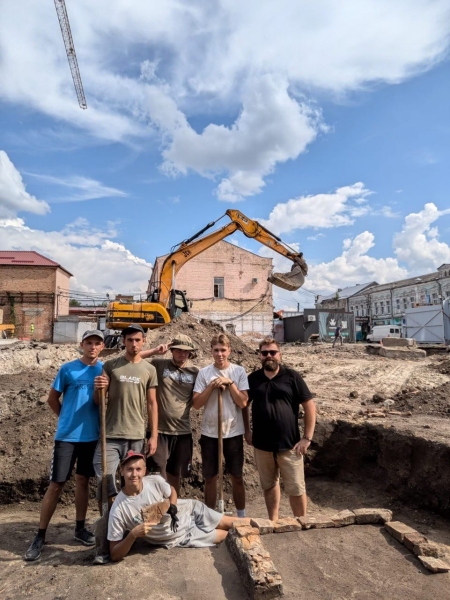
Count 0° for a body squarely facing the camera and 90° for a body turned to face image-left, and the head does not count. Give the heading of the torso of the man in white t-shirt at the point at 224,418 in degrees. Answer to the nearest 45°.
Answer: approximately 0°

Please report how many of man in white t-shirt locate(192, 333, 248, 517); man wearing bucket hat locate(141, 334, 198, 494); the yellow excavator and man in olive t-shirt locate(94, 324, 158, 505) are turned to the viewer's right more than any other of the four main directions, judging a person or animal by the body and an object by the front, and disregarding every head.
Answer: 1

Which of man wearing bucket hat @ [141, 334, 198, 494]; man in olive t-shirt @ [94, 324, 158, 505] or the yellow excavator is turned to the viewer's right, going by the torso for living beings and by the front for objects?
the yellow excavator

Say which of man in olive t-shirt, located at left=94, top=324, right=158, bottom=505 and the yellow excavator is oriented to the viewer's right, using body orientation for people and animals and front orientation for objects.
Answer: the yellow excavator

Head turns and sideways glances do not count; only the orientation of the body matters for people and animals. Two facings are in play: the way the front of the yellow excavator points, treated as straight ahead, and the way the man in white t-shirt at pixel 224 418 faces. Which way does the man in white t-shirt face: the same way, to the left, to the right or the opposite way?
to the right

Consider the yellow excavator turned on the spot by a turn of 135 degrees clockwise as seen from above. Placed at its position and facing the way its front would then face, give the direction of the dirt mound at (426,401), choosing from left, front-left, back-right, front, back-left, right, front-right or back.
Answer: left

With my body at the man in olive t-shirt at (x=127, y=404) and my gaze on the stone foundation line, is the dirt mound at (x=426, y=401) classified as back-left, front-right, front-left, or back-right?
front-left

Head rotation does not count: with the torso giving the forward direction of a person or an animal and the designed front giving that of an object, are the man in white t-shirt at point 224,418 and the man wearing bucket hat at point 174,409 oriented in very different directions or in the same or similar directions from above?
same or similar directions

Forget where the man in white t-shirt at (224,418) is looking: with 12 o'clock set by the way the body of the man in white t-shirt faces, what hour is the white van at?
The white van is roughly at 7 o'clock from the man in white t-shirt.

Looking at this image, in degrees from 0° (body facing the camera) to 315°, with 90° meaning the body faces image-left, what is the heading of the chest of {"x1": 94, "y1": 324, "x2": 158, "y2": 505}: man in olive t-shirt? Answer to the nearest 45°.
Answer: approximately 0°

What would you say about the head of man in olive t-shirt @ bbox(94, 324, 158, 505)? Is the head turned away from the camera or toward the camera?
toward the camera

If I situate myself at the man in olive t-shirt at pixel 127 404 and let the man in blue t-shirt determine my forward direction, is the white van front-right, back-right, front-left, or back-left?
back-right

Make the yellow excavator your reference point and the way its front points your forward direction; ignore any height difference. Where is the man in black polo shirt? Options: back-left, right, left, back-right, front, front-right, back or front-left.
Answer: right

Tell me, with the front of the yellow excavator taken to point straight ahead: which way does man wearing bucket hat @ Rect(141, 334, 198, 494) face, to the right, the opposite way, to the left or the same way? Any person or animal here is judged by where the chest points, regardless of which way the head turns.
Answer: to the right

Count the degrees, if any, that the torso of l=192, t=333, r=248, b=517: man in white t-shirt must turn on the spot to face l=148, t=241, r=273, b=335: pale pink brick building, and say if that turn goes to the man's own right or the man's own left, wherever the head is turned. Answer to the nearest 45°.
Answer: approximately 180°

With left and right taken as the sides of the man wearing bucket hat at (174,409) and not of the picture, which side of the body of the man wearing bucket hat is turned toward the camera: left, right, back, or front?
front

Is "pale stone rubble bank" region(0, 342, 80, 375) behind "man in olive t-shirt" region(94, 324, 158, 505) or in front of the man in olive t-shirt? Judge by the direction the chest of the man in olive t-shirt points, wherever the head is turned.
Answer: behind

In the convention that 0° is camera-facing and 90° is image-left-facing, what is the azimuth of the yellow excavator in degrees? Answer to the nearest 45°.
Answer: approximately 270°

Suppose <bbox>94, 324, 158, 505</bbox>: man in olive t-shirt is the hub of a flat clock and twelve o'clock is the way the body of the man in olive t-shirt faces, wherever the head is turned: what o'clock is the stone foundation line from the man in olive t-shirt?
The stone foundation line is roughly at 10 o'clock from the man in olive t-shirt.

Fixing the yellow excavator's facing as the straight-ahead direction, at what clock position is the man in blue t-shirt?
The man in blue t-shirt is roughly at 3 o'clock from the yellow excavator.
